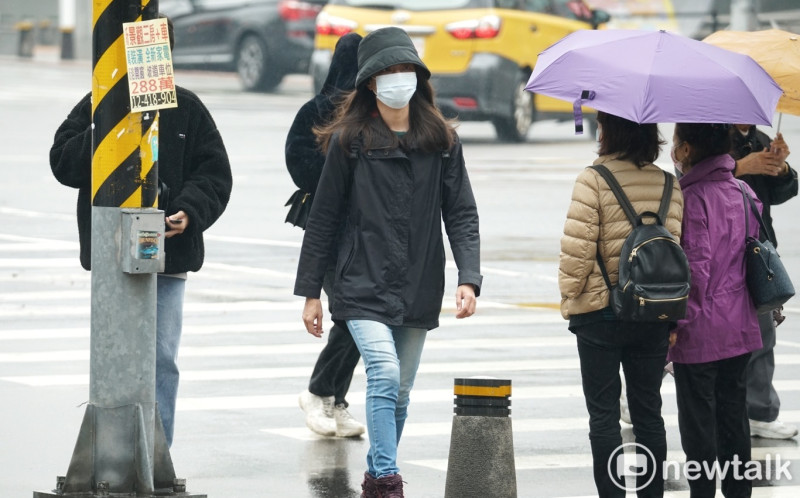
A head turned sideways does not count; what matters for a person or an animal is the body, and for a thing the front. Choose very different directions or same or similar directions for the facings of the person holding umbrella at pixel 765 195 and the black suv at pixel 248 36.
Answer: very different directions

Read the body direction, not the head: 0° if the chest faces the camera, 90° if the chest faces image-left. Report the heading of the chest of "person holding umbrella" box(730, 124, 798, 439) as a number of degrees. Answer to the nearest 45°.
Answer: approximately 315°

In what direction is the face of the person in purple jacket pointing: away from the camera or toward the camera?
away from the camera

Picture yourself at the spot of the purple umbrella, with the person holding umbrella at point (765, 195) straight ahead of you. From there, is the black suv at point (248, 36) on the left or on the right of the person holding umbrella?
left

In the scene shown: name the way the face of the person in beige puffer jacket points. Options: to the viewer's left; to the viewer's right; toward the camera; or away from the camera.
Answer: away from the camera

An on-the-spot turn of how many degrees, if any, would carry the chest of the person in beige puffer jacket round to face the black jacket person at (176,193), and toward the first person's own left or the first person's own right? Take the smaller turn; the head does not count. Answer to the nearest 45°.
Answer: approximately 45° to the first person's own left

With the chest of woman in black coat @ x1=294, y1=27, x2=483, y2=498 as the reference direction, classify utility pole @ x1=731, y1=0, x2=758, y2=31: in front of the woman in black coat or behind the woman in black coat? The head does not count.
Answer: behind

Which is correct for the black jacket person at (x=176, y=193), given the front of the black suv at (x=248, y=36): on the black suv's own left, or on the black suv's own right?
on the black suv's own left
